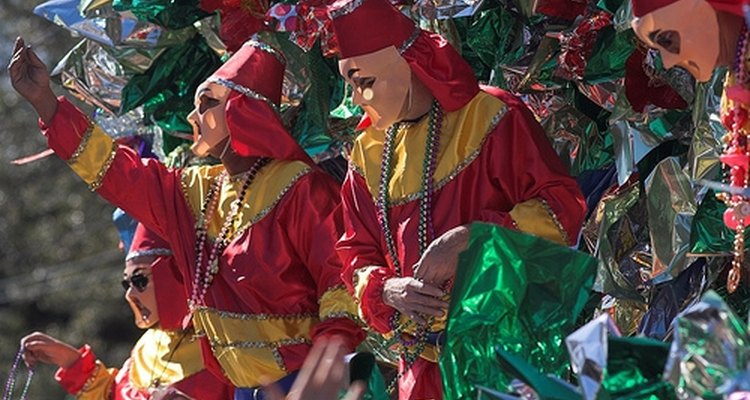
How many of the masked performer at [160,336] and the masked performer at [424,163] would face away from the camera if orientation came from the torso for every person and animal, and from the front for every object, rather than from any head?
0

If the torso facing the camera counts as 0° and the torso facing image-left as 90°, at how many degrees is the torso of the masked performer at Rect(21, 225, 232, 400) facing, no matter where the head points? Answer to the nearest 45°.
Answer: approximately 45°

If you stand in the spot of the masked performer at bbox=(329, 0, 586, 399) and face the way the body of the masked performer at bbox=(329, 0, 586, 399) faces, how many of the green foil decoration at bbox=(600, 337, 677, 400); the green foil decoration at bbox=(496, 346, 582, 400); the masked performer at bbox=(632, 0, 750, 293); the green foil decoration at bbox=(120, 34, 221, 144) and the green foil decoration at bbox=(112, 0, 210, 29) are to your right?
2

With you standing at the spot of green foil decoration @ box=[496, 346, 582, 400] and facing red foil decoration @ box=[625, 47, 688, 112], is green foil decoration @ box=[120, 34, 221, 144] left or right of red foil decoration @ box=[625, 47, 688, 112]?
left

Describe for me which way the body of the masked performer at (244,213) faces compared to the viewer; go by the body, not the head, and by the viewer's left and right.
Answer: facing the viewer and to the left of the viewer

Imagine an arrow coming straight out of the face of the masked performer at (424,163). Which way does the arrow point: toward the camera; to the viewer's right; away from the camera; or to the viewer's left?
to the viewer's left

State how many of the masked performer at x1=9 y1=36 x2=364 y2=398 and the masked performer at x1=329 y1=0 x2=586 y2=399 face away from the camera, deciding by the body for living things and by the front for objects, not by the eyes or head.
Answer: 0

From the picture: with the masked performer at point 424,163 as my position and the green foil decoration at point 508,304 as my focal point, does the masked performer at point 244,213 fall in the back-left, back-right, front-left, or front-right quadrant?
back-right

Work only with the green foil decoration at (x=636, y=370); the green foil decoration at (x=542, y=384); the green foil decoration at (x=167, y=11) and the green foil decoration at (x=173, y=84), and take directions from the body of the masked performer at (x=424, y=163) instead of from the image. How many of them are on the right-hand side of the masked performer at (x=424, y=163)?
2

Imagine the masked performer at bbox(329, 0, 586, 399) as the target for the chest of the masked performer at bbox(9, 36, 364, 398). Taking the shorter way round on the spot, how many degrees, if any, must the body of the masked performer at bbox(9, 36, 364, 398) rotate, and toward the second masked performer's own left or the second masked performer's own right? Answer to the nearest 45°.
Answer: approximately 90° to the second masked performer's own left
